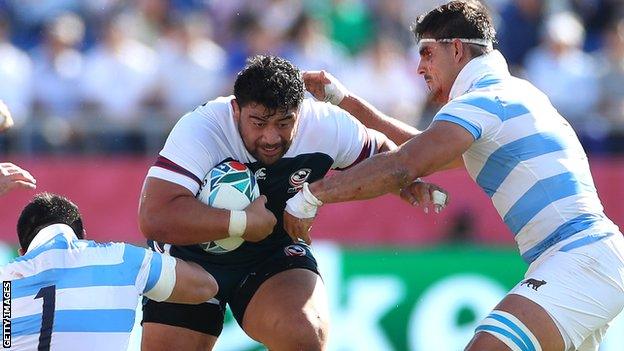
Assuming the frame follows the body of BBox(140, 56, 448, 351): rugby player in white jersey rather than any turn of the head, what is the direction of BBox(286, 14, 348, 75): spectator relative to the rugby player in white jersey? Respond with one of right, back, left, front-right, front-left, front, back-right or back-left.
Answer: back

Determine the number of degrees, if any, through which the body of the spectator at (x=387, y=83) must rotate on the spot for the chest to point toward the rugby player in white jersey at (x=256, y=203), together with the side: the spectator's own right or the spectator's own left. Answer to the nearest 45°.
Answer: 0° — they already face them

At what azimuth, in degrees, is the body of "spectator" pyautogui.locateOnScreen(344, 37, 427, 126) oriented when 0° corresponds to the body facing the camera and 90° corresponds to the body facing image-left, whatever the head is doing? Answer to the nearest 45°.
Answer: approximately 0°

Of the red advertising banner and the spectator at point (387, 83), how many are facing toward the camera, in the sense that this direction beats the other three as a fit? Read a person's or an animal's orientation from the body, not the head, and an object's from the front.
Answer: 2

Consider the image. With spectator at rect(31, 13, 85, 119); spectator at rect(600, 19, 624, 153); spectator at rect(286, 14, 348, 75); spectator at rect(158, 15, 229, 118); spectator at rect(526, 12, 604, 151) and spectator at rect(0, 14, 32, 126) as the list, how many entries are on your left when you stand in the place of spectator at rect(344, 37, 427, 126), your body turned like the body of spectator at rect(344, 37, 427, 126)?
2

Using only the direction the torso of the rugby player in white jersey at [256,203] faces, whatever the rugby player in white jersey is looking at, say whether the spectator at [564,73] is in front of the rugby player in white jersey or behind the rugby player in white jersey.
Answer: behind

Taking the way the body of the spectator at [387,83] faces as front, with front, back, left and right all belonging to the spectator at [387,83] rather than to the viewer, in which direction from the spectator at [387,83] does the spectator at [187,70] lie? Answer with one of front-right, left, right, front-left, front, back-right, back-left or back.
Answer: right

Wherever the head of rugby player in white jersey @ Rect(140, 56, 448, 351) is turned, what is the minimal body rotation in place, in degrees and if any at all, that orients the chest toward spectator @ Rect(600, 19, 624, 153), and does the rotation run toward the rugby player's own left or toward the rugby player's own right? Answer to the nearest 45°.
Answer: approximately 135° to the rugby player's own left

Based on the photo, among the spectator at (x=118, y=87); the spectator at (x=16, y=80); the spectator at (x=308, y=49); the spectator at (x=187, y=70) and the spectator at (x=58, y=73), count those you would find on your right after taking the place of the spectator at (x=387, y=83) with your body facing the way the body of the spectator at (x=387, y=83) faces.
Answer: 5

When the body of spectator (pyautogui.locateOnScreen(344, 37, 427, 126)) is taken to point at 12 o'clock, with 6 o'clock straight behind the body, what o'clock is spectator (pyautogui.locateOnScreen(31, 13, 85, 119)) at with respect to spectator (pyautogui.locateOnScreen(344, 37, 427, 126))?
spectator (pyautogui.locateOnScreen(31, 13, 85, 119)) is roughly at 3 o'clock from spectator (pyautogui.locateOnScreen(344, 37, 427, 126)).

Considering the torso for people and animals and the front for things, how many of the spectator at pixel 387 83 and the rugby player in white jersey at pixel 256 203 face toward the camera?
2
